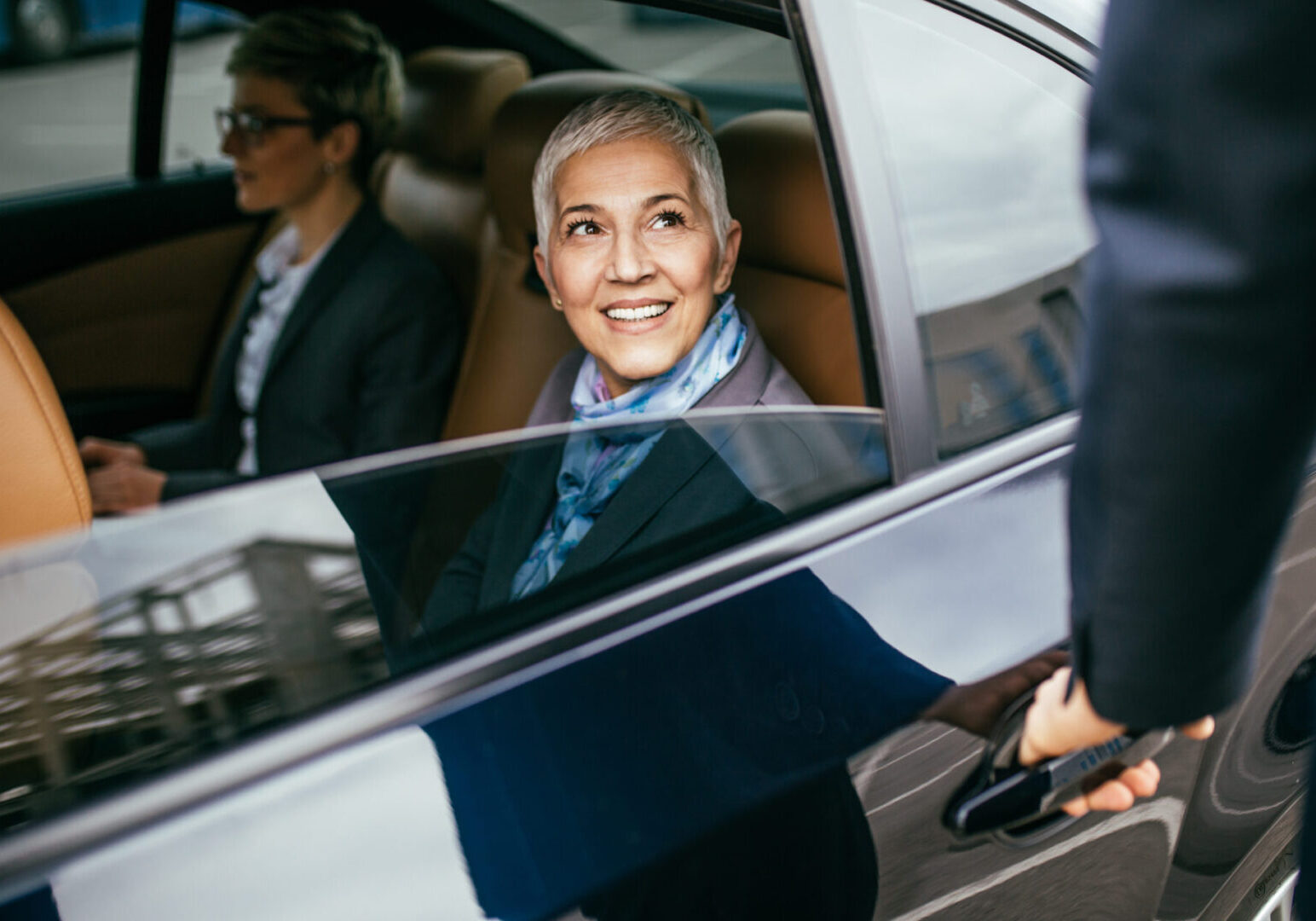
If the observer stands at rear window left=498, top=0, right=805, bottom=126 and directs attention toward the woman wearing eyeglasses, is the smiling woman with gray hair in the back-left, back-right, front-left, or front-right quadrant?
front-left

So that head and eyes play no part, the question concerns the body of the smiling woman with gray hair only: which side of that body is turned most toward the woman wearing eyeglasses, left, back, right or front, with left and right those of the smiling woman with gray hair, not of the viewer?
right

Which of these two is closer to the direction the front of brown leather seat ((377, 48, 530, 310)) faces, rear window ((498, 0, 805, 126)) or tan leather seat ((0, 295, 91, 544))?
the tan leather seat

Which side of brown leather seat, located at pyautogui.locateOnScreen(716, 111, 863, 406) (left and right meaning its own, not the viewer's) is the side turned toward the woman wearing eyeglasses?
right

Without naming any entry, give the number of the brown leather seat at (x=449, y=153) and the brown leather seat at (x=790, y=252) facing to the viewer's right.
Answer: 0

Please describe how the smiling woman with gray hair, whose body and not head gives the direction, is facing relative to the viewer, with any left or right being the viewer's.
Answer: facing the viewer and to the left of the viewer

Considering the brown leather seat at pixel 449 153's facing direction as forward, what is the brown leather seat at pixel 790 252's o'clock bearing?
the brown leather seat at pixel 790 252 is roughly at 10 o'clock from the brown leather seat at pixel 449 153.

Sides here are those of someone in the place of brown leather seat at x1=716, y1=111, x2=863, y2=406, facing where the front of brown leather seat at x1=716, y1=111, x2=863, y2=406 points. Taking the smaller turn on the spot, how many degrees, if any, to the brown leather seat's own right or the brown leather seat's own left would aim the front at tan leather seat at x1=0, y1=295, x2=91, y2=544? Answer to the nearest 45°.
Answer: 0° — it already faces it
